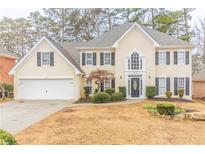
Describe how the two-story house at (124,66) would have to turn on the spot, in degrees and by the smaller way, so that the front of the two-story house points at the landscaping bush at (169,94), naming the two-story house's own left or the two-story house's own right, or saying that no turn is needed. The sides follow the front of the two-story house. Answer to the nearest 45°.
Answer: approximately 90° to the two-story house's own left

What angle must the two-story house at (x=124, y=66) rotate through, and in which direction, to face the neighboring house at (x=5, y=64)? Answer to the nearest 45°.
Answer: approximately 90° to its right

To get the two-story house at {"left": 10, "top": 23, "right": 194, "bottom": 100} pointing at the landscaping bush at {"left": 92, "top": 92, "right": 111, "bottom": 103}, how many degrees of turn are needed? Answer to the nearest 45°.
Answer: approximately 45° to its right

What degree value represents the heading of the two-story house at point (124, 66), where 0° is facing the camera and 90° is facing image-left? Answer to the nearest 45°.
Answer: approximately 0°

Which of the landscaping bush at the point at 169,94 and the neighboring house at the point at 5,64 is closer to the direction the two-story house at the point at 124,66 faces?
the landscaping bush

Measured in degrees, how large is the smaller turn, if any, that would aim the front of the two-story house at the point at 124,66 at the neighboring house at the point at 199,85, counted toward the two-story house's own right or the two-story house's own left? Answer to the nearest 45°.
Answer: approximately 90° to the two-story house's own left

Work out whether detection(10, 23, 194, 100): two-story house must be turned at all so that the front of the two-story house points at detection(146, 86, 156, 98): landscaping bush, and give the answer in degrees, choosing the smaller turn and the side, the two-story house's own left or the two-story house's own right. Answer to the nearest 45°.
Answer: approximately 90° to the two-story house's own left

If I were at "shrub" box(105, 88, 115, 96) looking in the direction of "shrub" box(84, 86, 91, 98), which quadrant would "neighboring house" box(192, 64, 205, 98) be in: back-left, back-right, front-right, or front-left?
back-right
